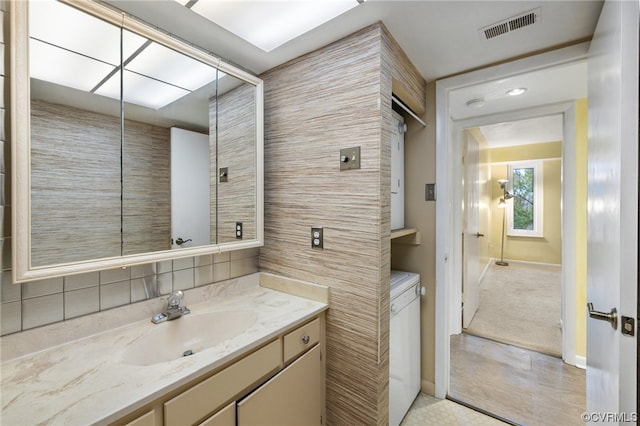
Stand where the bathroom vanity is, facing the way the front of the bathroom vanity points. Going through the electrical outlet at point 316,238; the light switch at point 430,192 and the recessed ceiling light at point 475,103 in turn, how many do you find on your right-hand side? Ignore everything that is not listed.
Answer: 0

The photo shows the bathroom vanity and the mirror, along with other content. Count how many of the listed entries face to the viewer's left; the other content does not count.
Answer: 0

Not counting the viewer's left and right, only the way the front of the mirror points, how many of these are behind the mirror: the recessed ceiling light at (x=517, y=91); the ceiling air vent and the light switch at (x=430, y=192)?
0

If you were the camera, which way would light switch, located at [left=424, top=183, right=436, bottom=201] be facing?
facing the viewer

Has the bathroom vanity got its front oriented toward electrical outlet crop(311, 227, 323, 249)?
no

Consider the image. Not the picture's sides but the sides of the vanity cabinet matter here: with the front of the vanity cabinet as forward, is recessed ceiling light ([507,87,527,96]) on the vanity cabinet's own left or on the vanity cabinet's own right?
on the vanity cabinet's own left

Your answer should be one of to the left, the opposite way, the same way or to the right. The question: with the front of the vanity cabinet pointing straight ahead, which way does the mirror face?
the same way

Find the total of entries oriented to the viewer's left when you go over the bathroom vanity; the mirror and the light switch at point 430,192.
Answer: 0

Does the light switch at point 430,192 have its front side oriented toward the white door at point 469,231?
no

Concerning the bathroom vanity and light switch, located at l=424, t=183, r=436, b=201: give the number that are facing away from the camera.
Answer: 0

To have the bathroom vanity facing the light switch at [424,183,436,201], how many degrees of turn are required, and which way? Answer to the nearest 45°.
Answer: approximately 45° to its left
